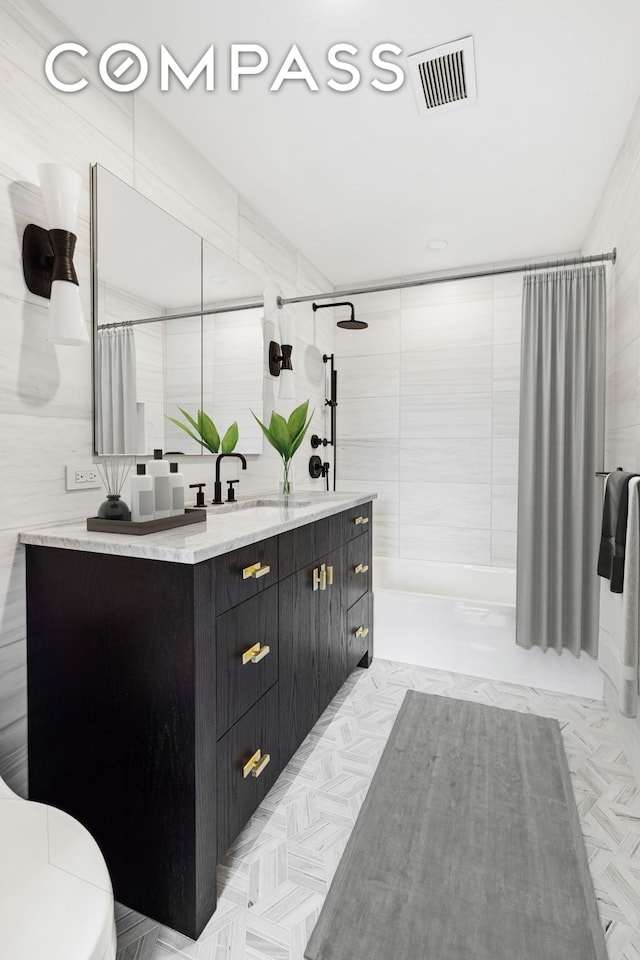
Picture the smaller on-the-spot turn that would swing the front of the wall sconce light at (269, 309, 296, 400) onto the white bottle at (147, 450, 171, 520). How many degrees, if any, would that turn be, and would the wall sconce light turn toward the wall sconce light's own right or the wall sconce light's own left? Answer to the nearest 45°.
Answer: approximately 45° to the wall sconce light's own right

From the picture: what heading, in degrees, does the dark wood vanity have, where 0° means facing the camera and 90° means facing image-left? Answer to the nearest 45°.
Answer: approximately 315°

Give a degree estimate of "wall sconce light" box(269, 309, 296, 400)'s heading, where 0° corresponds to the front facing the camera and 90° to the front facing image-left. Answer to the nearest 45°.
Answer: approximately 315°

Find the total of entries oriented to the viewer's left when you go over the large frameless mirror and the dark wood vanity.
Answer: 0

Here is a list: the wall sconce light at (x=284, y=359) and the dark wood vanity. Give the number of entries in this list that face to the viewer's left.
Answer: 0

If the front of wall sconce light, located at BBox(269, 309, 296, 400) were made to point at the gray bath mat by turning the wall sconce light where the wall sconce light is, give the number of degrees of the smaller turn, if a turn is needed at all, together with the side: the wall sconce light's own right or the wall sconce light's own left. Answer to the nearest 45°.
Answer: approximately 45° to the wall sconce light's own right

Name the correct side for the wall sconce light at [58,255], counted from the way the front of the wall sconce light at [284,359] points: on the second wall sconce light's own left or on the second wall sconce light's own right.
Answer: on the second wall sconce light's own right

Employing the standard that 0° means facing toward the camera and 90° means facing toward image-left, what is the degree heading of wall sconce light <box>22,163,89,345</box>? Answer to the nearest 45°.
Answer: approximately 315°
